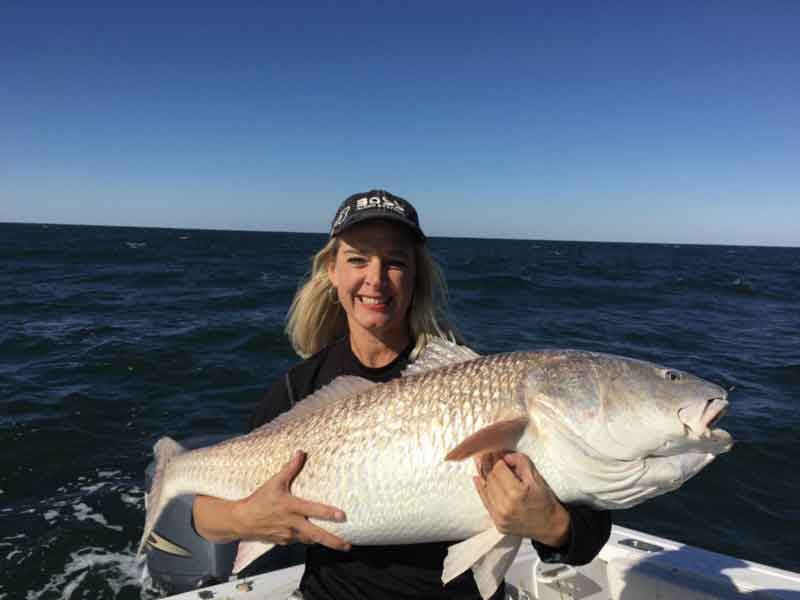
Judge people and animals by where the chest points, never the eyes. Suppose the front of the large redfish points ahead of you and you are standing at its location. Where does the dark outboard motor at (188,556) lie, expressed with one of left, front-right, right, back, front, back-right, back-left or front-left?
back-left

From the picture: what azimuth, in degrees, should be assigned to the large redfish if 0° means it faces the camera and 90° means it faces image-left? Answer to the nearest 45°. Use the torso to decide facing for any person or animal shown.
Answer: approximately 270°

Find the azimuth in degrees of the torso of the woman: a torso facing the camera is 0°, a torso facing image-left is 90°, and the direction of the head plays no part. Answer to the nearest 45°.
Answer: approximately 0°

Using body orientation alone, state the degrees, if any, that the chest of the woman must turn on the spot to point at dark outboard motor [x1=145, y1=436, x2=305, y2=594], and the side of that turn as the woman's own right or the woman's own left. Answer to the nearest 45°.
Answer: approximately 135° to the woman's own right
